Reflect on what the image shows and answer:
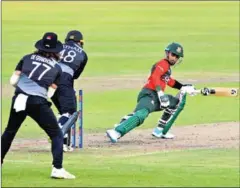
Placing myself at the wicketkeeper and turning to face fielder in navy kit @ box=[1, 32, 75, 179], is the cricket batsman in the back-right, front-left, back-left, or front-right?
back-left

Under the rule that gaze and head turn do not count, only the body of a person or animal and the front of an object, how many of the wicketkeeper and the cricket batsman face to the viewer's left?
0

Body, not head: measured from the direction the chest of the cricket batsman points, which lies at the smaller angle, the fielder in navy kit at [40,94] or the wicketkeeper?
the fielder in navy kit

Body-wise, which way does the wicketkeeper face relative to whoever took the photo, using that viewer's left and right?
facing away from the viewer and to the right of the viewer

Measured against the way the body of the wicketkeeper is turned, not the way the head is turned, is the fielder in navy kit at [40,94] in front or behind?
behind

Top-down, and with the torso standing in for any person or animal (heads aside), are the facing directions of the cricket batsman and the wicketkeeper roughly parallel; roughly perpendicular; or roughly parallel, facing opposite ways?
roughly perpendicular

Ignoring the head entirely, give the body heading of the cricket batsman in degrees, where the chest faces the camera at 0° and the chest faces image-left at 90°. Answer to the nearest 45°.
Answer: approximately 315°

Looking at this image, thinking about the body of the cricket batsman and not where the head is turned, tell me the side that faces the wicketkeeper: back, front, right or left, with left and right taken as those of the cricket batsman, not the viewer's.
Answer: right
